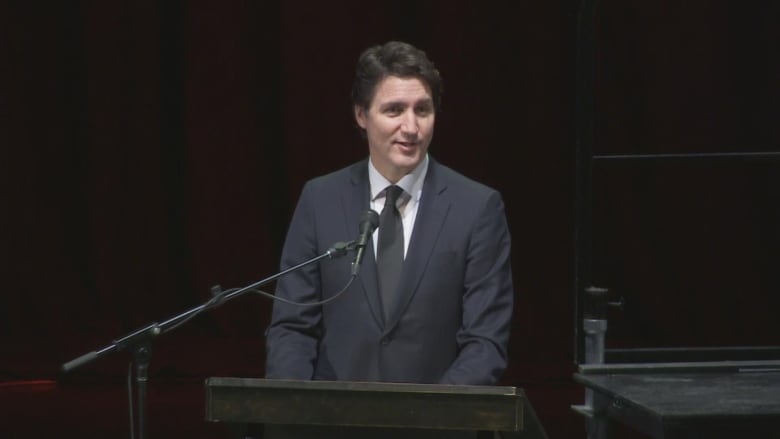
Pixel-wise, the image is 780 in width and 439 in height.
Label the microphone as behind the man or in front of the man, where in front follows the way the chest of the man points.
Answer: in front

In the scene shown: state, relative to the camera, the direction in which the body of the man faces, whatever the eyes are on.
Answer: toward the camera

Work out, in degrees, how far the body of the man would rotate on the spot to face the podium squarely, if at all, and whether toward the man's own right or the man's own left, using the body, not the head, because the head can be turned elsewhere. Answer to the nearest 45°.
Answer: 0° — they already face it
